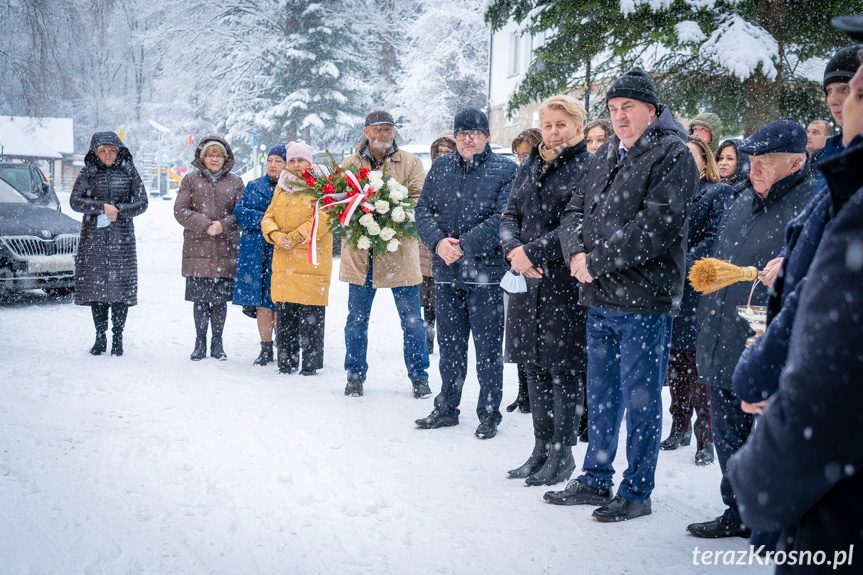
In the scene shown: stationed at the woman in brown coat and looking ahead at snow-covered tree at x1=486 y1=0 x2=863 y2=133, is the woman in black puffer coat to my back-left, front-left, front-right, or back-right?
back-left

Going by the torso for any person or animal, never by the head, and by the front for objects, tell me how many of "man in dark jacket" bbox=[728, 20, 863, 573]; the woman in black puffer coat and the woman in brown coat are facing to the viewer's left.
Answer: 1

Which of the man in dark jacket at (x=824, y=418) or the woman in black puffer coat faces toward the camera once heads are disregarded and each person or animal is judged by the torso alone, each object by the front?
the woman in black puffer coat

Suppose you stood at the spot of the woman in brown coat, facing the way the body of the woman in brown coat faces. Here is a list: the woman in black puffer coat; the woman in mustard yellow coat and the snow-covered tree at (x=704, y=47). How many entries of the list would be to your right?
1

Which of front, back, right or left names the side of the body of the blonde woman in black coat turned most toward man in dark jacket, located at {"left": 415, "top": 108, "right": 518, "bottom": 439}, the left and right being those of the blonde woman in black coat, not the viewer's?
right

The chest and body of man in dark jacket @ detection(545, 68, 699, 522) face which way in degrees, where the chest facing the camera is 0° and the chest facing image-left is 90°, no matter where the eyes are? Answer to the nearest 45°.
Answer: approximately 45°

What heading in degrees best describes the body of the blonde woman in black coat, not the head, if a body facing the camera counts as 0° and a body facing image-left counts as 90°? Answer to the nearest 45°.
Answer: approximately 45°

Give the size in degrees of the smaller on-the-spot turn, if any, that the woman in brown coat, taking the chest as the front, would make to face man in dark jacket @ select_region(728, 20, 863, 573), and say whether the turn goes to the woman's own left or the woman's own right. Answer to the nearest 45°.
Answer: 0° — they already face them

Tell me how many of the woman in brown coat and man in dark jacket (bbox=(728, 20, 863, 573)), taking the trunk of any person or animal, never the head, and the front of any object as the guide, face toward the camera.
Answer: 1

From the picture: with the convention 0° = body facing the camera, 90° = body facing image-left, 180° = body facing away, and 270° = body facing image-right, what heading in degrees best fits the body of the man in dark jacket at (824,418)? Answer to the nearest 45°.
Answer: approximately 90°
